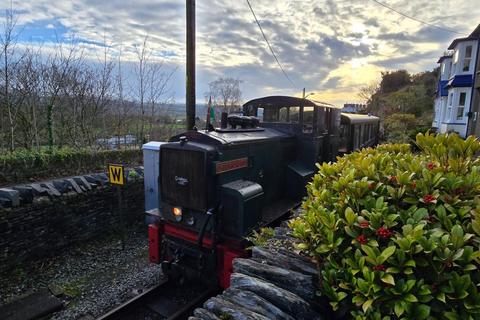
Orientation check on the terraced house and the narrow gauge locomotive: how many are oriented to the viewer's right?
0

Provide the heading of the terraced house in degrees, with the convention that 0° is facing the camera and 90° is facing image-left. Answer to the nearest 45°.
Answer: approximately 45°

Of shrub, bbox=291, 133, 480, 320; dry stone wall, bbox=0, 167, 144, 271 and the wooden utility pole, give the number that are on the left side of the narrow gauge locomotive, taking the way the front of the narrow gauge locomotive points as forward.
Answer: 1

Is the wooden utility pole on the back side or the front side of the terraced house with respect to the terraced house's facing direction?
on the front side

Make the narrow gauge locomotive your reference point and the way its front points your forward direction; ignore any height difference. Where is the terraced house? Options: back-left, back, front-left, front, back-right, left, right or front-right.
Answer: back

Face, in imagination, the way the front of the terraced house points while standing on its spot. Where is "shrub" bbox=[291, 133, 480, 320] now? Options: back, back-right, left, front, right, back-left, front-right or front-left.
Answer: front-left

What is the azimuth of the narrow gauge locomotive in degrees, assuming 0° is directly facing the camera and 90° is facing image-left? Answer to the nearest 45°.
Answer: approximately 45°

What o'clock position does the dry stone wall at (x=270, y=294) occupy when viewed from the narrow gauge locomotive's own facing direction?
The dry stone wall is roughly at 10 o'clock from the narrow gauge locomotive.

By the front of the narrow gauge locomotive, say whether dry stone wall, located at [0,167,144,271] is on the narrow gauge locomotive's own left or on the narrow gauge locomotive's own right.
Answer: on the narrow gauge locomotive's own right

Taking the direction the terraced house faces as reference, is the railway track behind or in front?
in front

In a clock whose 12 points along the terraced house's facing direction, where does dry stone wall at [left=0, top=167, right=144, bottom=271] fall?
The dry stone wall is roughly at 11 o'clock from the terraced house.

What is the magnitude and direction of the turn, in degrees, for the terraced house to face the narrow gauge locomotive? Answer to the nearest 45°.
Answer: approximately 45° to its left

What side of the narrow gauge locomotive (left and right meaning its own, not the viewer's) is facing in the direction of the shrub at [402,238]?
left
